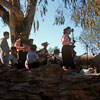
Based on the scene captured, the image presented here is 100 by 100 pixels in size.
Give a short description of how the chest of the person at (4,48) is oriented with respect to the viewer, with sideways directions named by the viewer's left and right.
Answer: facing to the right of the viewer

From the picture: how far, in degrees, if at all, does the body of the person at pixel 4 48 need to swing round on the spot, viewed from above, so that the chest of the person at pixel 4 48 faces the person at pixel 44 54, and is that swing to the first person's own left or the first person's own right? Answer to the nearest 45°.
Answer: approximately 45° to the first person's own left
